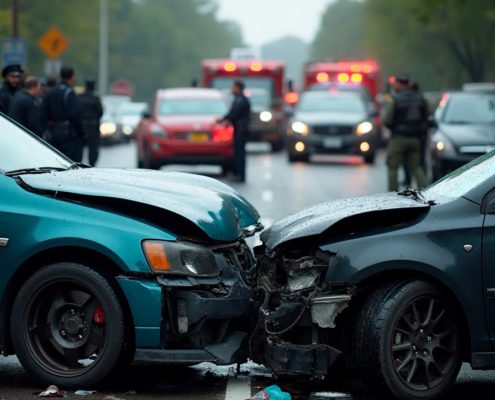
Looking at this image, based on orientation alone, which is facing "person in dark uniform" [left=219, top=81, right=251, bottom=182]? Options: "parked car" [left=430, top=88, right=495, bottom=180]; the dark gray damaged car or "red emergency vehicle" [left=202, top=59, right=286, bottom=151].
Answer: the red emergency vehicle

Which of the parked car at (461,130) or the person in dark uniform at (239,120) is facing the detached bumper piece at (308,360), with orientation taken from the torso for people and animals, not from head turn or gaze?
the parked car

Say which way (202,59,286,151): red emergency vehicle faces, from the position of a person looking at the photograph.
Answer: facing the viewer

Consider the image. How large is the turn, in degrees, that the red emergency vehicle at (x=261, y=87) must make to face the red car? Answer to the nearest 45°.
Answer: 0° — it already faces it

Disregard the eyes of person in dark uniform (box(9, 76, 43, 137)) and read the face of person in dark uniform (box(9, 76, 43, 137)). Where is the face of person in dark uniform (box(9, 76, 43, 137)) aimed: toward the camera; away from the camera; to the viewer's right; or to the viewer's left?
to the viewer's right

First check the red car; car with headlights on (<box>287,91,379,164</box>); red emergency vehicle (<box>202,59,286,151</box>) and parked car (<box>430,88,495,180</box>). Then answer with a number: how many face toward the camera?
4

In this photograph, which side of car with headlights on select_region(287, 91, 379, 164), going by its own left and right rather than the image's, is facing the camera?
front

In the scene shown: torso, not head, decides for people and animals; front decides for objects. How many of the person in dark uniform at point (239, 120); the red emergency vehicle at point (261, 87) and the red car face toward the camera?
2

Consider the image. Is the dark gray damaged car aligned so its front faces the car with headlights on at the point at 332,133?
no

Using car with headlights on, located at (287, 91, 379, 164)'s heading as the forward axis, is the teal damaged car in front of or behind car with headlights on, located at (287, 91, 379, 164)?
in front

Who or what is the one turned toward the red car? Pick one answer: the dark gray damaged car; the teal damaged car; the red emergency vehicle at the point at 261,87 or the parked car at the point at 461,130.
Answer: the red emergency vehicle

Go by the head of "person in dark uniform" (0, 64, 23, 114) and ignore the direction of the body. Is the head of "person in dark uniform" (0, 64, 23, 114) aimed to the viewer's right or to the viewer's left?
to the viewer's right

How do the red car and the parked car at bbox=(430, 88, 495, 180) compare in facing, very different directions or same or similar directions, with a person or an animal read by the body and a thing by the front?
same or similar directions

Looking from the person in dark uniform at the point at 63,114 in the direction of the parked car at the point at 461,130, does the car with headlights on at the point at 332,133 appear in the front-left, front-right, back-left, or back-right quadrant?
front-left

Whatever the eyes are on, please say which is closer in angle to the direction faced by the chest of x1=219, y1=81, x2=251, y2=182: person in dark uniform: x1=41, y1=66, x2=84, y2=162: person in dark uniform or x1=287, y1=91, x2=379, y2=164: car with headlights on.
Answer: the person in dark uniform

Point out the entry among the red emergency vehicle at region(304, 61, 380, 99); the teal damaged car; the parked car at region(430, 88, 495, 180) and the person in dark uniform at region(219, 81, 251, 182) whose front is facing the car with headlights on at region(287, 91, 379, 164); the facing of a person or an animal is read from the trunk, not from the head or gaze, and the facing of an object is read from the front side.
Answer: the red emergency vehicle

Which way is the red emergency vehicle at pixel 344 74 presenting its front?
toward the camera
